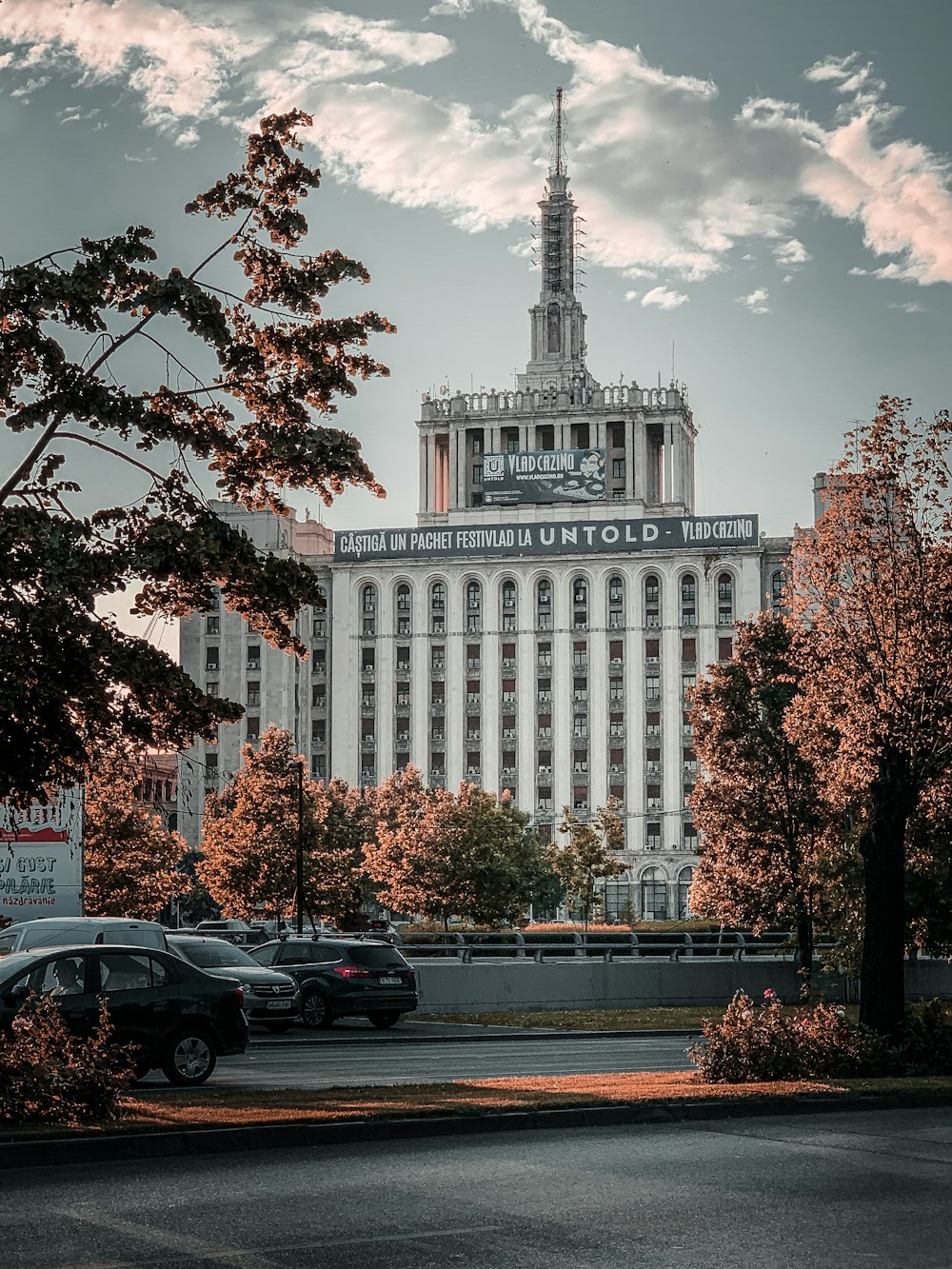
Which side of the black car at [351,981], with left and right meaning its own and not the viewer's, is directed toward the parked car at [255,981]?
left

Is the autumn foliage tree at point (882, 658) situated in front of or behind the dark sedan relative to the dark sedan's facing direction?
behind

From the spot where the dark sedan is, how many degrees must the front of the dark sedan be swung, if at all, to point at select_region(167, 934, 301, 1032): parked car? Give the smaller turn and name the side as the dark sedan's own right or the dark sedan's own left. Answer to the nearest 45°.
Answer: approximately 90° to the dark sedan's own right

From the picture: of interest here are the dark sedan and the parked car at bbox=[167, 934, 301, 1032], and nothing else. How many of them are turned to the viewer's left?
1

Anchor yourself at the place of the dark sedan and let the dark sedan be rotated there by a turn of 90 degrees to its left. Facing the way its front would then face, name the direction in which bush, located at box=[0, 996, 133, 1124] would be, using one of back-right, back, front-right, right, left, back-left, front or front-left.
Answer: front

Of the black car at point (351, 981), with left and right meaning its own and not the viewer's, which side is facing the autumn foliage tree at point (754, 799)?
right

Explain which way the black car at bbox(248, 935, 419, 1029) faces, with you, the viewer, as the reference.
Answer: facing away from the viewer and to the left of the viewer

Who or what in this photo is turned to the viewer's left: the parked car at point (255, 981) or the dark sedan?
the dark sedan

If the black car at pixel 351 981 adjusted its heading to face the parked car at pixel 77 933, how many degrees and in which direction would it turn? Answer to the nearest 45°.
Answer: approximately 90° to its left

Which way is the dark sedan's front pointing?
to the viewer's left
